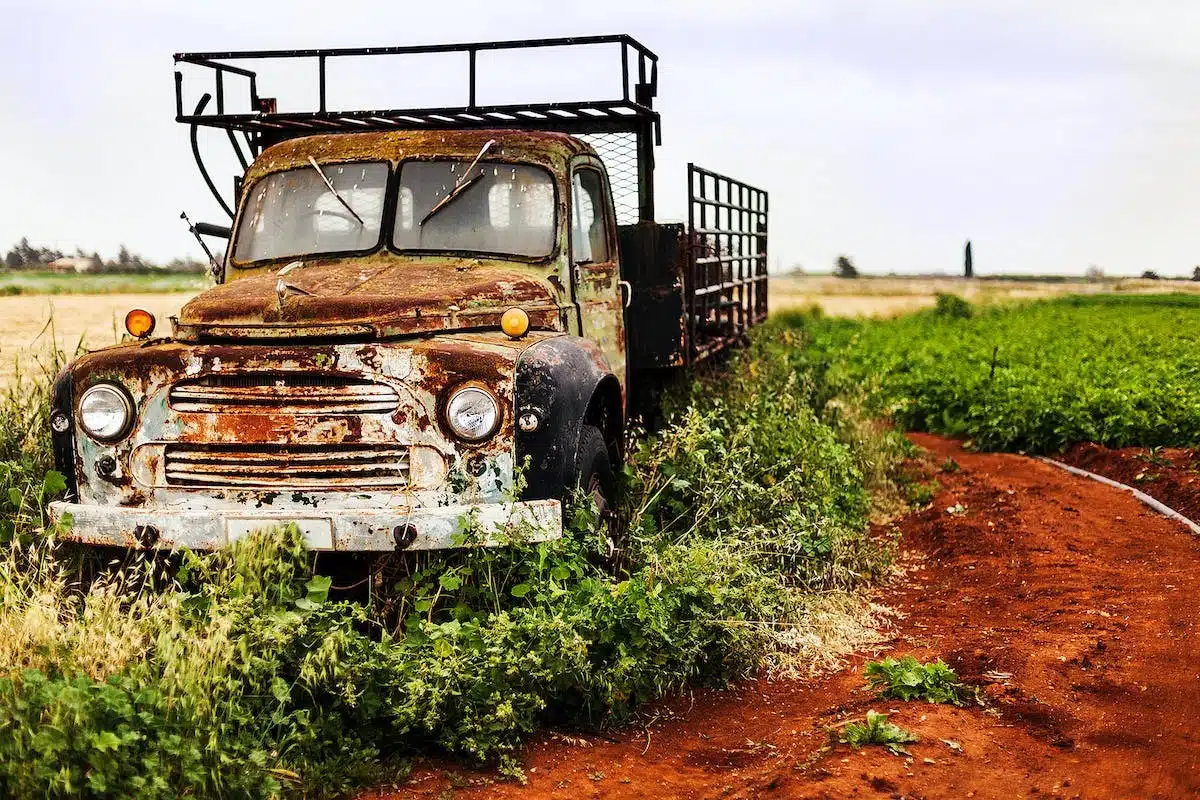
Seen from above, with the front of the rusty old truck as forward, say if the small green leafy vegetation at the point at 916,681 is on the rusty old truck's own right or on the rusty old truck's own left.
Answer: on the rusty old truck's own left

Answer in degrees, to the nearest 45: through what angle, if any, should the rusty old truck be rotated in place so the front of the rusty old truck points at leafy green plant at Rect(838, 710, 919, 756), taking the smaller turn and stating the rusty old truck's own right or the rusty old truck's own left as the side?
approximately 90° to the rusty old truck's own left

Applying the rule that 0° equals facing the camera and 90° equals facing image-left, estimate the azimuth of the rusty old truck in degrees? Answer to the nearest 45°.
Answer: approximately 45°
